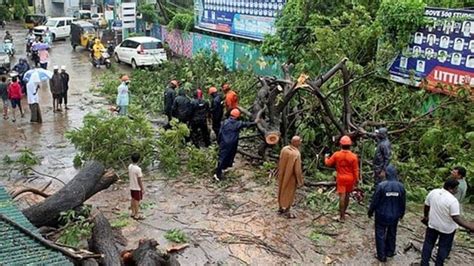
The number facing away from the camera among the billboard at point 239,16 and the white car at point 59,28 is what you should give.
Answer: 0

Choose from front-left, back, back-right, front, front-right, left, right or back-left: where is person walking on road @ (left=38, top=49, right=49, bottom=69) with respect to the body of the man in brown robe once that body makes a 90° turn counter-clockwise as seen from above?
front

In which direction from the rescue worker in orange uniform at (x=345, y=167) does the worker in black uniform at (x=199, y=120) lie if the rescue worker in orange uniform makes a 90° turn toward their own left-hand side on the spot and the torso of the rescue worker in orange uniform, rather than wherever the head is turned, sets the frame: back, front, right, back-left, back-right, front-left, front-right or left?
front-right

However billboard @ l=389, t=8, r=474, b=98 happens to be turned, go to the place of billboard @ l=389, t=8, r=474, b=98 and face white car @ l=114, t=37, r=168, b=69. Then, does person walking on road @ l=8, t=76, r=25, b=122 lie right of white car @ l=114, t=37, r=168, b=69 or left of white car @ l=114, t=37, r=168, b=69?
left

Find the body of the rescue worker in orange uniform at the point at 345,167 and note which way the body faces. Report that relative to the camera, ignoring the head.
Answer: away from the camera

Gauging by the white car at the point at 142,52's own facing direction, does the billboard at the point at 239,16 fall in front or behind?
behind

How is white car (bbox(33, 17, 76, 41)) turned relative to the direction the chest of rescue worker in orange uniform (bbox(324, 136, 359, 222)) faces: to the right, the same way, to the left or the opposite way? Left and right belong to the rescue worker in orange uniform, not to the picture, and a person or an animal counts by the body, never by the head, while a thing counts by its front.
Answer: the opposite way

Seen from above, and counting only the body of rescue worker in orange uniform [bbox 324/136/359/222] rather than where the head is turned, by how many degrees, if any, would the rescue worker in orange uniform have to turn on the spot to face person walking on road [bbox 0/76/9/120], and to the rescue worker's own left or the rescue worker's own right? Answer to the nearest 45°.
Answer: approximately 45° to the rescue worker's own left

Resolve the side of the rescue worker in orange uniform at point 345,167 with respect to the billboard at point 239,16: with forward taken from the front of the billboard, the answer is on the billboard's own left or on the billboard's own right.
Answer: on the billboard's own left

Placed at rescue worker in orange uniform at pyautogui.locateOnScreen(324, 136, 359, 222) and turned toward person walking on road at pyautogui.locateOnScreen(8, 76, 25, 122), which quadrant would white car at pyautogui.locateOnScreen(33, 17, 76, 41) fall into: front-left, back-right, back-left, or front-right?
front-right

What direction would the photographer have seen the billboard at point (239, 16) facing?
facing the viewer and to the left of the viewer

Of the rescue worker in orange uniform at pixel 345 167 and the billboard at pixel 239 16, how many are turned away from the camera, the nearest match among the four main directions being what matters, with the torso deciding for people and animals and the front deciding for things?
1

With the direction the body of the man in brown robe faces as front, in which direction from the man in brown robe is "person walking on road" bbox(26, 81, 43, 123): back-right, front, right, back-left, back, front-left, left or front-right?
left

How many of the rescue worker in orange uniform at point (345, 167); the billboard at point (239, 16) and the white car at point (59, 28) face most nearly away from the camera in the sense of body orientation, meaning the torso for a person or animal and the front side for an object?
1
